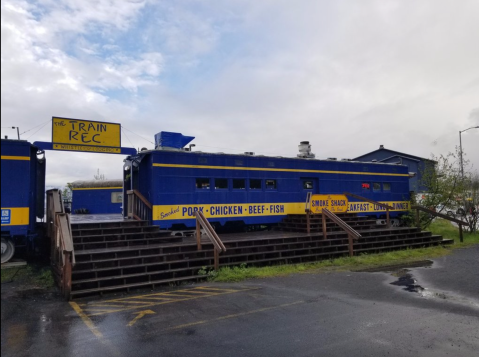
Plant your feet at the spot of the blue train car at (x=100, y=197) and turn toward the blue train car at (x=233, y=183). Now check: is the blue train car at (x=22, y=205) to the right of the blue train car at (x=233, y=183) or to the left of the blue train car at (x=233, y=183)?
right

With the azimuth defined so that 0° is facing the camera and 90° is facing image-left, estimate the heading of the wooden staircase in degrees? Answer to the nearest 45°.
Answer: approximately 315°

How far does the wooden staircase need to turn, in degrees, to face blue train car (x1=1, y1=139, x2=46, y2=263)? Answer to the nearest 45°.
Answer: approximately 135° to its right
